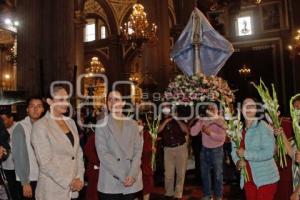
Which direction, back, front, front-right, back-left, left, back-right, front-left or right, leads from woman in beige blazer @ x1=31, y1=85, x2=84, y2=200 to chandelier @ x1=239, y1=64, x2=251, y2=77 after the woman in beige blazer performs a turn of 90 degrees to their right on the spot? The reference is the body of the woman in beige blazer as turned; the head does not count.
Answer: back

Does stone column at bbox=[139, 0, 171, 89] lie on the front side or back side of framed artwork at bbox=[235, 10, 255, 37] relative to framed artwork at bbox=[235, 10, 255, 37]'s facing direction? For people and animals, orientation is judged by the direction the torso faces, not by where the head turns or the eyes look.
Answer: on the front side

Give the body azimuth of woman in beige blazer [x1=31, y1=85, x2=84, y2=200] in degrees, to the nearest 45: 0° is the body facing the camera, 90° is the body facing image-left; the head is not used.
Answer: approximately 315°

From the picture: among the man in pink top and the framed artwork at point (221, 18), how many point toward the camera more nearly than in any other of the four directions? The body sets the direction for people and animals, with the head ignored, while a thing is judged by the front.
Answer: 2

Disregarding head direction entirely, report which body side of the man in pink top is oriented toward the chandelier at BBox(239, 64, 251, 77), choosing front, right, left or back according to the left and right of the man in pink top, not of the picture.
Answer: back

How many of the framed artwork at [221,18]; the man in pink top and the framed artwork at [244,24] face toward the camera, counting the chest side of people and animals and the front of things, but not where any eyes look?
3

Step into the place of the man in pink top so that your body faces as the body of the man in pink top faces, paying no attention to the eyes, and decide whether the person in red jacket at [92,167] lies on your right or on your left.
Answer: on your right

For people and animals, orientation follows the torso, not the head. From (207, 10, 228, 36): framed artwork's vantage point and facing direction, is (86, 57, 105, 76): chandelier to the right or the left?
on its right

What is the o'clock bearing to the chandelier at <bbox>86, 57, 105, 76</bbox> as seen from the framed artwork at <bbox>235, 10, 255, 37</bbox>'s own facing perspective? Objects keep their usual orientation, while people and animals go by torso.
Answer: The chandelier is roughly at 3 o'clock from the framed artwork.

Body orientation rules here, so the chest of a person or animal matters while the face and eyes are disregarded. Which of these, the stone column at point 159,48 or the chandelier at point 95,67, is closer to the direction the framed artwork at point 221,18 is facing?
the stone column

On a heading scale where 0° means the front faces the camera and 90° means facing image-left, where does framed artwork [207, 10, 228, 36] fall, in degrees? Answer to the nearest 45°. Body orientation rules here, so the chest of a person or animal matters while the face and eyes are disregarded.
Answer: approximately 0°
